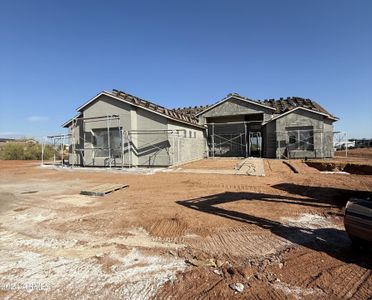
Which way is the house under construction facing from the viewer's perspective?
toward the camera
